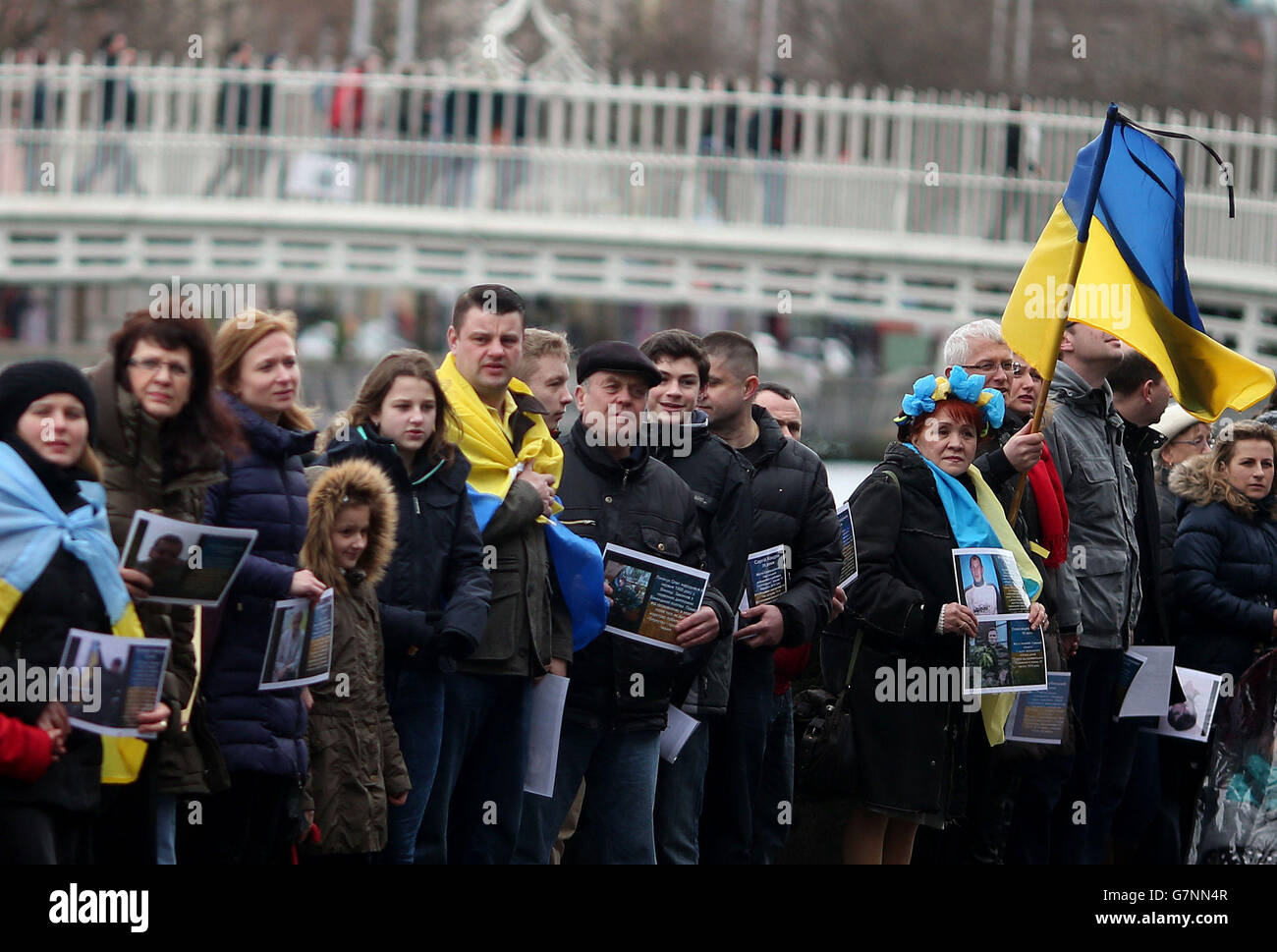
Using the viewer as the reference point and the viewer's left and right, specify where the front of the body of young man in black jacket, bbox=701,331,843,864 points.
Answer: facing the viewer and to the left of the viewer

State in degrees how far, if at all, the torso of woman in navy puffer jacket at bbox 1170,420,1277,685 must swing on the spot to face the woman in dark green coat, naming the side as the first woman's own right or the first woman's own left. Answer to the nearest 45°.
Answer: approximately 90° to the first woman's own right

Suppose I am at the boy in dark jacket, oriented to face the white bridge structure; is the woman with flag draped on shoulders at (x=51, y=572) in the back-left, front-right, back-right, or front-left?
back-left

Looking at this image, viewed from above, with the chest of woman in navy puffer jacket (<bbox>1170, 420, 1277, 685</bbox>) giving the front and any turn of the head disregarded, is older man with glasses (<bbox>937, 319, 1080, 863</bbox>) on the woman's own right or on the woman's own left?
on the woman's own right

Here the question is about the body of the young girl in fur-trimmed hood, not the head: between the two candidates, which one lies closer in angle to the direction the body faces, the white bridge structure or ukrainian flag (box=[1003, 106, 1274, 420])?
the ukrainian flag

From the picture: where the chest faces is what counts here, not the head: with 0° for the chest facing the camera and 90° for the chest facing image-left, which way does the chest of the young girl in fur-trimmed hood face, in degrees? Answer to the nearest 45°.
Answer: approximately 315°

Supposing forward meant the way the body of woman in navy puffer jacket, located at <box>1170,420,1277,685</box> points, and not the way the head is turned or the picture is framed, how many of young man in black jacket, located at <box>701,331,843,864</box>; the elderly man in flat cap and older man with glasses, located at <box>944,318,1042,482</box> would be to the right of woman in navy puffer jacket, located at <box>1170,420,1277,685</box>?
3

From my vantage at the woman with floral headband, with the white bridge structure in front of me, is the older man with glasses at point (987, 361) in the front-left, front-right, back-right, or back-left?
front-right

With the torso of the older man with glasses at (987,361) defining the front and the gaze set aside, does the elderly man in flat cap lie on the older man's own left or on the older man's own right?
on the older man's own right

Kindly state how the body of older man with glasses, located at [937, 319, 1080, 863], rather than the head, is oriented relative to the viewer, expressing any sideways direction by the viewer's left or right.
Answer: facing the viewer and to the right of the viewer

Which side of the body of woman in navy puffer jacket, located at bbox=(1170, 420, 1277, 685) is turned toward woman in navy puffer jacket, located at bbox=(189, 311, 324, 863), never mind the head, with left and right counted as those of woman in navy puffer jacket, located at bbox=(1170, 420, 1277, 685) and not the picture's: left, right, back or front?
right

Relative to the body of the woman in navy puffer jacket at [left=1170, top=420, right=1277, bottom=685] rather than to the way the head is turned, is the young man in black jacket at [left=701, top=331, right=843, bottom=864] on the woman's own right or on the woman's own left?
on the woman's own right

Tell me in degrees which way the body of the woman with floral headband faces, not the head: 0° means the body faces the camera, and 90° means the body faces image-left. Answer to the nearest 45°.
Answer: approximately 315°

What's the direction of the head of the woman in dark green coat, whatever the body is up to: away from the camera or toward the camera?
toward the camera
